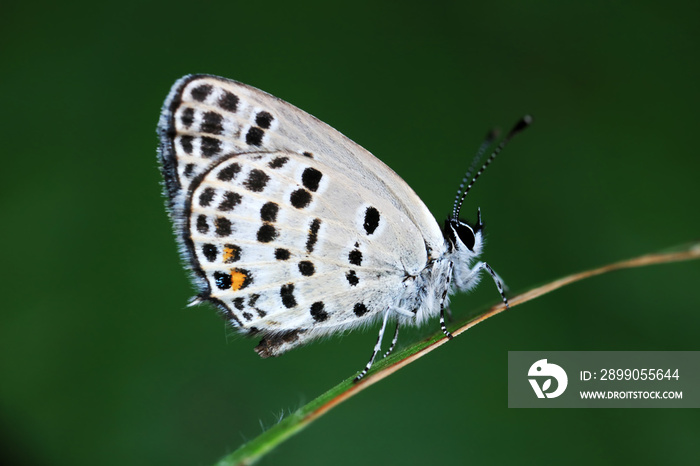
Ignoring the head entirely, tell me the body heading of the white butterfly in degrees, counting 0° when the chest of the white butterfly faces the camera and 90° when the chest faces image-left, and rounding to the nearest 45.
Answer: approximately 270°
